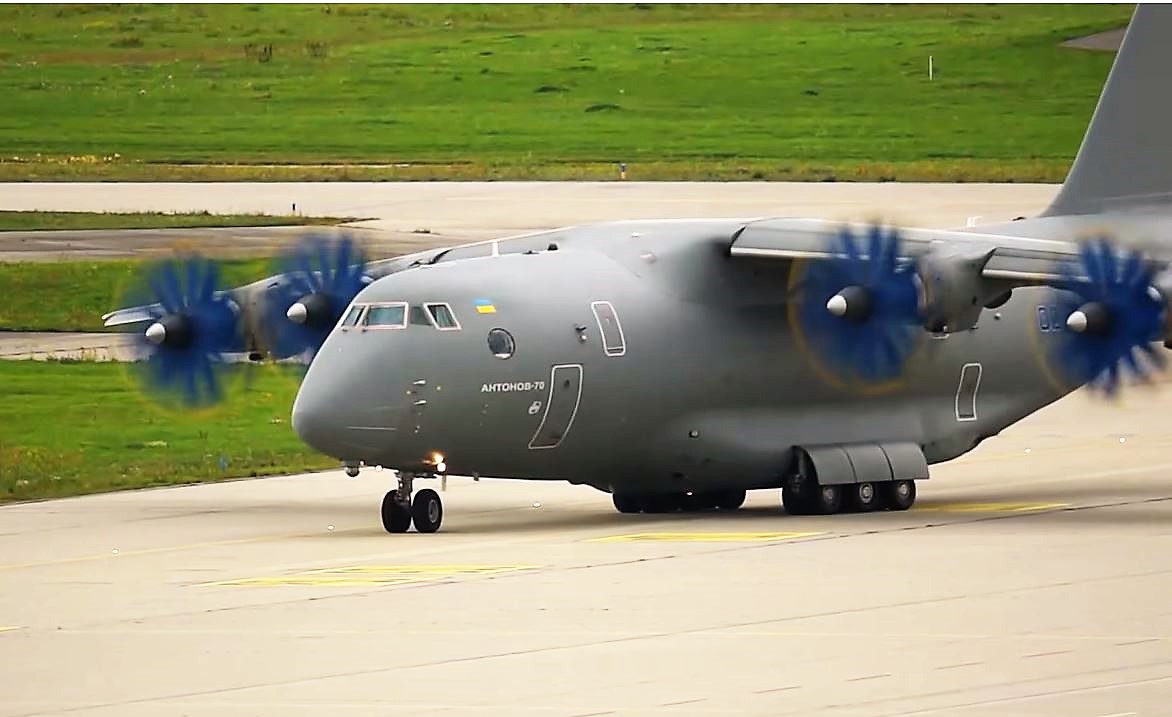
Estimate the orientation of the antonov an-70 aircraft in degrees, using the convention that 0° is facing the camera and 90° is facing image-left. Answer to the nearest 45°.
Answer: approximately 45°
